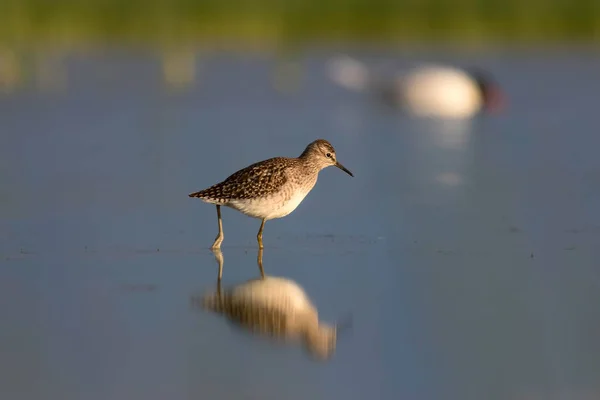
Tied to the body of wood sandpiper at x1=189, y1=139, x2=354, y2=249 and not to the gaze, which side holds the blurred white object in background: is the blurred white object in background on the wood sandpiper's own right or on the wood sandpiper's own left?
on the wood sandpiper's own left

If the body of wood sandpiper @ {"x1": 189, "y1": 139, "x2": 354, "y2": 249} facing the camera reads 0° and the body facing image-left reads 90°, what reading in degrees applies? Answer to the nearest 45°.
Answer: approximately 270°
